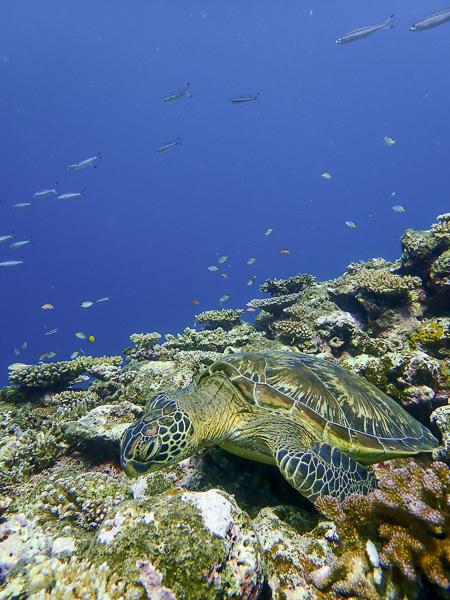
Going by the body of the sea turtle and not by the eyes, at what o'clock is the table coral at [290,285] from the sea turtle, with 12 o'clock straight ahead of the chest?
The table coral is roughly at 3 o'clock from the sea turtle.

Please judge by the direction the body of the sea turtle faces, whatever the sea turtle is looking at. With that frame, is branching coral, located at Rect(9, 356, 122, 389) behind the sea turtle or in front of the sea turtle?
in front

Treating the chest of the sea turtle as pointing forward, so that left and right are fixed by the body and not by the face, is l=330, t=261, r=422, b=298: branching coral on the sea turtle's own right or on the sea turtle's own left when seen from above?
on the sea turtle's own right

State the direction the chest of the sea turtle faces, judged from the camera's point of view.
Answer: to the viewer's left
